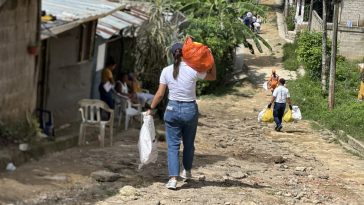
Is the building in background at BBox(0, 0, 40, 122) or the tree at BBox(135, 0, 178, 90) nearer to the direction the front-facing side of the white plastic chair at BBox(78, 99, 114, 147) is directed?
the tree

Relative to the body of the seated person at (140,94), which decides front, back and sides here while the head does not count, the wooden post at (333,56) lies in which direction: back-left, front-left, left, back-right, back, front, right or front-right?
front-left

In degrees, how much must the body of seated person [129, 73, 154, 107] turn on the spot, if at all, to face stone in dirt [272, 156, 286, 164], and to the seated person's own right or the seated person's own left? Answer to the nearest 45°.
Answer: approximately 45° to the seated person's own right

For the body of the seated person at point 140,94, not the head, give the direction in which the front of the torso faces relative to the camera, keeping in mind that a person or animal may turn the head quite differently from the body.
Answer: to the viewer's right

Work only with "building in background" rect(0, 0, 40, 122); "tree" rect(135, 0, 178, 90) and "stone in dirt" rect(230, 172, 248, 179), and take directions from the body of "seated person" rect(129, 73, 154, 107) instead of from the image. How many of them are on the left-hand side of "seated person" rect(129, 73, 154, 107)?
1

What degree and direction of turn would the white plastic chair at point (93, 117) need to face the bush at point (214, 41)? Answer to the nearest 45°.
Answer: approximately 45° to its left

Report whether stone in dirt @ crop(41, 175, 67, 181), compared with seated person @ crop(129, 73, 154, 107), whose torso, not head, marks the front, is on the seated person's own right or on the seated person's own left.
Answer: on the seated person's own right

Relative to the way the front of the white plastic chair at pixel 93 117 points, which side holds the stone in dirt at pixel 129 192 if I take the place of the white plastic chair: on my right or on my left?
on my right
